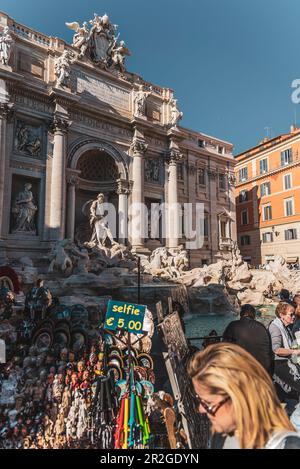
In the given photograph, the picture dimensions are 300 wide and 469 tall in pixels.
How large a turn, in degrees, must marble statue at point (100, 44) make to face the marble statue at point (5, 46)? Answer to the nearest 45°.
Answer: approximately 90° to its right

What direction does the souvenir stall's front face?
toward the camera

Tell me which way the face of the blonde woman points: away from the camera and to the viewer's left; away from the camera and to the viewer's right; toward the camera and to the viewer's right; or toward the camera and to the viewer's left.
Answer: toward the camera and to the viewer's left

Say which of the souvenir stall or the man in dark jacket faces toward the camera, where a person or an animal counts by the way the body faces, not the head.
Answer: the souvenir stall

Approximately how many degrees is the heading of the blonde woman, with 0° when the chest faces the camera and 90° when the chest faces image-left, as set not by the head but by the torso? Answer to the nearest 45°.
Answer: approximately 90°

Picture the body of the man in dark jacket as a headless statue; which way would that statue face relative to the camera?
away from the camera

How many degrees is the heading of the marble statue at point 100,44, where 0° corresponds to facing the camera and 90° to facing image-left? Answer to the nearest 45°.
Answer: approximately 315°

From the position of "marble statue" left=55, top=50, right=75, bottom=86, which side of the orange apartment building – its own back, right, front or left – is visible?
front

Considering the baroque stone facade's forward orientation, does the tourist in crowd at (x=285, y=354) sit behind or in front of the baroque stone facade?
in front

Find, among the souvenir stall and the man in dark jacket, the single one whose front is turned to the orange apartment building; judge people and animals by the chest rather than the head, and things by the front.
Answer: the man in dark jacket

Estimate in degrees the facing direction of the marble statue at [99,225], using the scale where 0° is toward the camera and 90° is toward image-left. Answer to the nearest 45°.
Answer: approximately 315°

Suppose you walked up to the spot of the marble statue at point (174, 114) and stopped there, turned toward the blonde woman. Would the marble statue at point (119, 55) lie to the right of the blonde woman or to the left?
right

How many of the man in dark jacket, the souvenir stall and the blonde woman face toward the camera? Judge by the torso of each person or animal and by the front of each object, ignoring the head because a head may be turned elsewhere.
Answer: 1

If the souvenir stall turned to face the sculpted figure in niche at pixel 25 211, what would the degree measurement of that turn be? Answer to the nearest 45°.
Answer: approximately 180°
